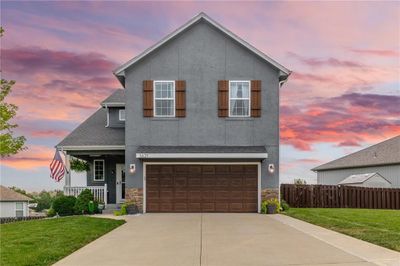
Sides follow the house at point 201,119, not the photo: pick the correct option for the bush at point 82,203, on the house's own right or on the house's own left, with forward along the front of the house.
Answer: on the house's own right

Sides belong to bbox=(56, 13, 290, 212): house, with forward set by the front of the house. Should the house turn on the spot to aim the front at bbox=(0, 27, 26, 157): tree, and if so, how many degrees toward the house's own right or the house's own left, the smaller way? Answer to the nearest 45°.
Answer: approximately 90° to the house's own right

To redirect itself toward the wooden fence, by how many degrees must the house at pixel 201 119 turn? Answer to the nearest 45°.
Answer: approximately 135° to its left

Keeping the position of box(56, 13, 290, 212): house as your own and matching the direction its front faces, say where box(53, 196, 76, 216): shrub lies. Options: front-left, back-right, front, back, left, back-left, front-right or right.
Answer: right

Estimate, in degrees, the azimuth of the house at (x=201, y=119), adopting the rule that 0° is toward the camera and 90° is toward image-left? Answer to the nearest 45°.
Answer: approximately 0°
